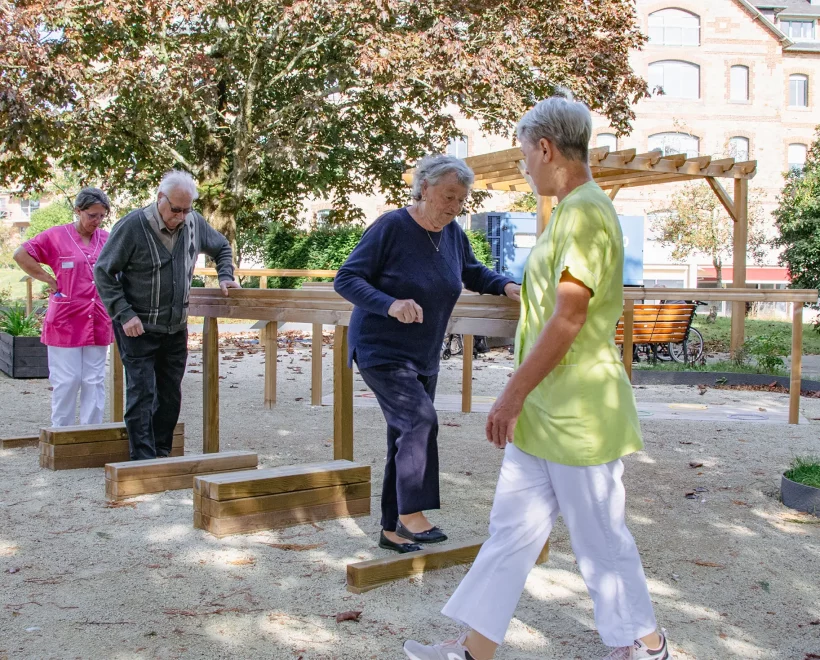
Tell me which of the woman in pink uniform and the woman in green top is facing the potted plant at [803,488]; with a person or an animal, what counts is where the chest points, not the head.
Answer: the woman in pink uniform

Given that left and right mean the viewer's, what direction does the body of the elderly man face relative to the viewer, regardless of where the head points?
facing the viewer and to the right of the viewer

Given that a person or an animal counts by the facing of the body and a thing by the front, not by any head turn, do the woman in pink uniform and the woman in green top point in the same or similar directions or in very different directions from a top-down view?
very different directions

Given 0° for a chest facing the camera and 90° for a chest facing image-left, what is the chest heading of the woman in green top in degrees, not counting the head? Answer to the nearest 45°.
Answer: approximately 90°

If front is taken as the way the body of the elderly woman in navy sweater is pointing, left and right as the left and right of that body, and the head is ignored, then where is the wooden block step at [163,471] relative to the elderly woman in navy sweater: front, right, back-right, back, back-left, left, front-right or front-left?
back

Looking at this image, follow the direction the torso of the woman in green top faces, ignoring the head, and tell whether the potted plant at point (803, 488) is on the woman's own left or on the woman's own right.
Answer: on the woman's own right

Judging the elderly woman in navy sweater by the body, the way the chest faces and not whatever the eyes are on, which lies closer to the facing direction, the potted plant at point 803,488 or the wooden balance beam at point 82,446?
the potted plant

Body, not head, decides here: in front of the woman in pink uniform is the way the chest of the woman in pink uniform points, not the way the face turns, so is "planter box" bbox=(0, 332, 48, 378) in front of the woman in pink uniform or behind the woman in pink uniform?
behind

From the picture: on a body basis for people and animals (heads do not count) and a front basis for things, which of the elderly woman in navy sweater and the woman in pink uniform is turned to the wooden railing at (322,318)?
the woman in pink uniform

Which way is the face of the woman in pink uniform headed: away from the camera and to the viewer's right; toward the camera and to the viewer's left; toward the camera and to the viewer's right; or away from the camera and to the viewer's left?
toward the camera and to the viewer's right
